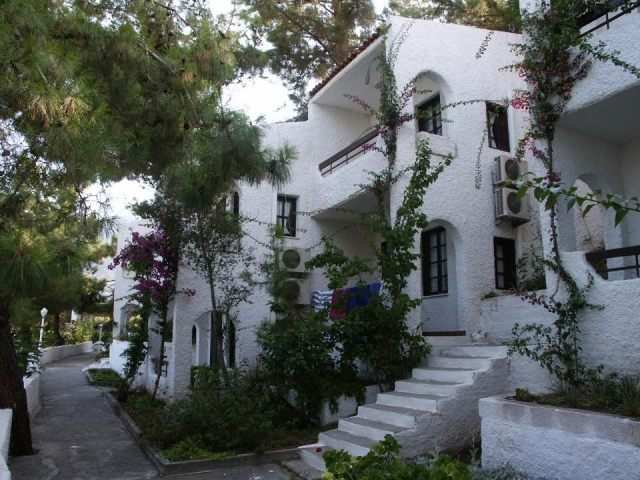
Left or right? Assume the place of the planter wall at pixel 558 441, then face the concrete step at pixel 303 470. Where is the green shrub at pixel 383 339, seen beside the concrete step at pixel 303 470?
right

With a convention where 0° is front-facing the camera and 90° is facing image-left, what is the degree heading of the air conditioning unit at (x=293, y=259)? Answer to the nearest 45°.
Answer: approximately 0°

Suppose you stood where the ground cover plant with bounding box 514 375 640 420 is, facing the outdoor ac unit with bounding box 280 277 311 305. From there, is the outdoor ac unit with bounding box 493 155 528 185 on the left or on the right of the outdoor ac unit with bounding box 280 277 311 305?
right

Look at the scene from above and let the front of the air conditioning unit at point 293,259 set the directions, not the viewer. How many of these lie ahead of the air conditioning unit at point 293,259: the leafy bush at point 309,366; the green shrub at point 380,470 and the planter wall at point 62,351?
2

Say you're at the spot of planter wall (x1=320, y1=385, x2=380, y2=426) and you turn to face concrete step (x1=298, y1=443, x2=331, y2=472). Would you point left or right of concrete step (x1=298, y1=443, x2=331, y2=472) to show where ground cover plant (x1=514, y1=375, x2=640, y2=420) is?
left

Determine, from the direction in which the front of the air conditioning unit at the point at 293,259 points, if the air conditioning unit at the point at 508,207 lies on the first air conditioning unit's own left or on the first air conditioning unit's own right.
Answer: on the first air conditioning unit's own left
